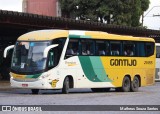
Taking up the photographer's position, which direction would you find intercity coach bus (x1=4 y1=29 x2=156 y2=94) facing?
facing the viewer and to the left of the viewer
